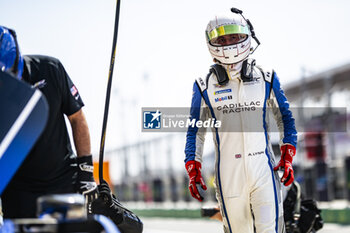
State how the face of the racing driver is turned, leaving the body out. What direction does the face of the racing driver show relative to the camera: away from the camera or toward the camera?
toward the camera

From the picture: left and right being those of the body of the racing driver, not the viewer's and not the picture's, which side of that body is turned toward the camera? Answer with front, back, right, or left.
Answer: front
